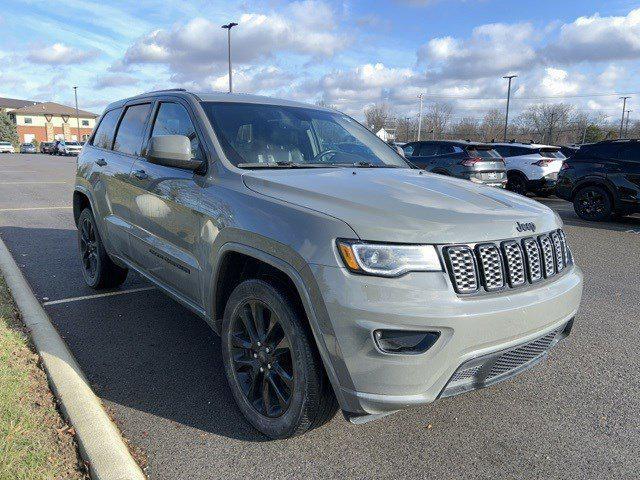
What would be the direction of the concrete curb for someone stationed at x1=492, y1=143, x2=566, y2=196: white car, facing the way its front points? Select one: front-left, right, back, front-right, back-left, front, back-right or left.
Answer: back-left

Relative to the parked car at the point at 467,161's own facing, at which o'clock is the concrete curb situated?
The concrete curb is roughly at 8 o'clock from the parked car.

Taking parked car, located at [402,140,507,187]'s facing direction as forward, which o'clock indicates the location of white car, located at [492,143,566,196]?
The white car is roughly at 3 o'clock from the parked car.

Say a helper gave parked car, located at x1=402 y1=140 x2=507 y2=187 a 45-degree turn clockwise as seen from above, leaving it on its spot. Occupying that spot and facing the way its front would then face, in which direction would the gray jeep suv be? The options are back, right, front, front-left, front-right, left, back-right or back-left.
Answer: back

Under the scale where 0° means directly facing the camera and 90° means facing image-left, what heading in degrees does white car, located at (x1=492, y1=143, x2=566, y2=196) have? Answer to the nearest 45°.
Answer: approximately 135°

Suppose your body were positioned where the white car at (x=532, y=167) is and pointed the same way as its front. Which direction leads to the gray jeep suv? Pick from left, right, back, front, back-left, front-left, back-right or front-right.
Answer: back-left

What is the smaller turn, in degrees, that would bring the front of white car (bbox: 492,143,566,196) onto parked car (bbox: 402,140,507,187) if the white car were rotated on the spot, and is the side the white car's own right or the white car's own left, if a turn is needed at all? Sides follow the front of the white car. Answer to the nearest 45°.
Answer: approximately 90° to the white car's own left

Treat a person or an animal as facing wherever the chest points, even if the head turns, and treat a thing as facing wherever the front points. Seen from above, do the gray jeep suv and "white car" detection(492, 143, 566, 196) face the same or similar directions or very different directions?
very different directions

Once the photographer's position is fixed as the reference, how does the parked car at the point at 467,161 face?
facing away from the viewer and to the left of the viewer
